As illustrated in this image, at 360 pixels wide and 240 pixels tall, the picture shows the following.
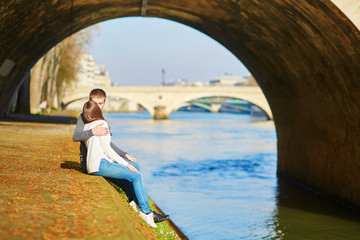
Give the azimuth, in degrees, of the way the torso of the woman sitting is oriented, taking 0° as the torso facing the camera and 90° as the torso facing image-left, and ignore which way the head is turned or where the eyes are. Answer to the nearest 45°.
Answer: approximately 270°
